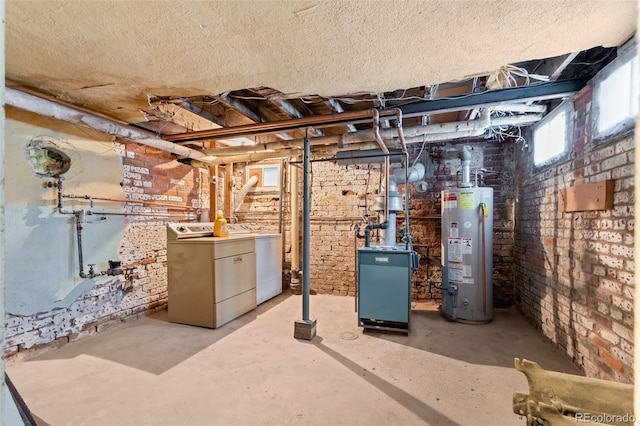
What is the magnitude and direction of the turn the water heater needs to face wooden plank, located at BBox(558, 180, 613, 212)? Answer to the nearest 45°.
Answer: approximately 90° to its left

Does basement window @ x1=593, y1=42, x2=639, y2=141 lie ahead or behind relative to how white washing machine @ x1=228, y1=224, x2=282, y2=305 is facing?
ahead

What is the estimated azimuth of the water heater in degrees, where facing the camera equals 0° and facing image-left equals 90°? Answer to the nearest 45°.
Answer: approximately 45°

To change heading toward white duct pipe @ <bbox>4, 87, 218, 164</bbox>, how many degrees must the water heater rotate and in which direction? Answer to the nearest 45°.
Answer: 0° — it already faces it

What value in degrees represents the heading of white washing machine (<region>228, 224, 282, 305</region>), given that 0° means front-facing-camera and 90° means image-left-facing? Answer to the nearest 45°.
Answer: approximately 315°

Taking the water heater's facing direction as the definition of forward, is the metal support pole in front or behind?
in front

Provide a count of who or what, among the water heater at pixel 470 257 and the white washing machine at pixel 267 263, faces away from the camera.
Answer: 0

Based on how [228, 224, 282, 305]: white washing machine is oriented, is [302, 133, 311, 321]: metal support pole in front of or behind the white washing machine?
in front

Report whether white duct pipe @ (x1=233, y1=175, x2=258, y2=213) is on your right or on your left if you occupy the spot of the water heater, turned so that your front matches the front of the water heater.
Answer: on your right
